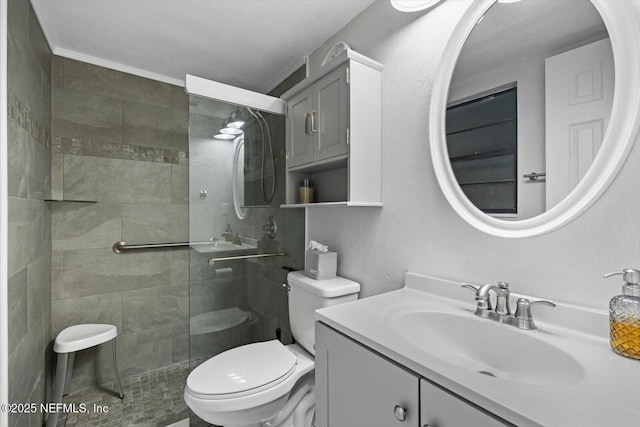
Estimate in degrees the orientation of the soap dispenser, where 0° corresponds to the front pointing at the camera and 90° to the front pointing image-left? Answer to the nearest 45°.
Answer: approximately 90°

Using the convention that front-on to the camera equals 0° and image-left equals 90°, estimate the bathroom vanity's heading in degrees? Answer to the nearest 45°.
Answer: approximately 45°

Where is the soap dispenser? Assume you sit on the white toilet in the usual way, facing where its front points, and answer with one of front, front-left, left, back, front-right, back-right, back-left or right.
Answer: left

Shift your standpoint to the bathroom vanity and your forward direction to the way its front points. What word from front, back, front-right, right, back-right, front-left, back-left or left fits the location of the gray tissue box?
right

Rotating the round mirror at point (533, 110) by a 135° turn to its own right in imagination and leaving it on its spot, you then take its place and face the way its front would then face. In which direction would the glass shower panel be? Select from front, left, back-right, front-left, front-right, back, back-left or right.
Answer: left

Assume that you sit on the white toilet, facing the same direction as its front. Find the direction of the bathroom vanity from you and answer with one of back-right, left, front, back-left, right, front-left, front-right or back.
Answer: left

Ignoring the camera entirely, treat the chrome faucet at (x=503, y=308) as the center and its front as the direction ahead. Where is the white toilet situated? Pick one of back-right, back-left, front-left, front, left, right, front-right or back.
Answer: front-right
